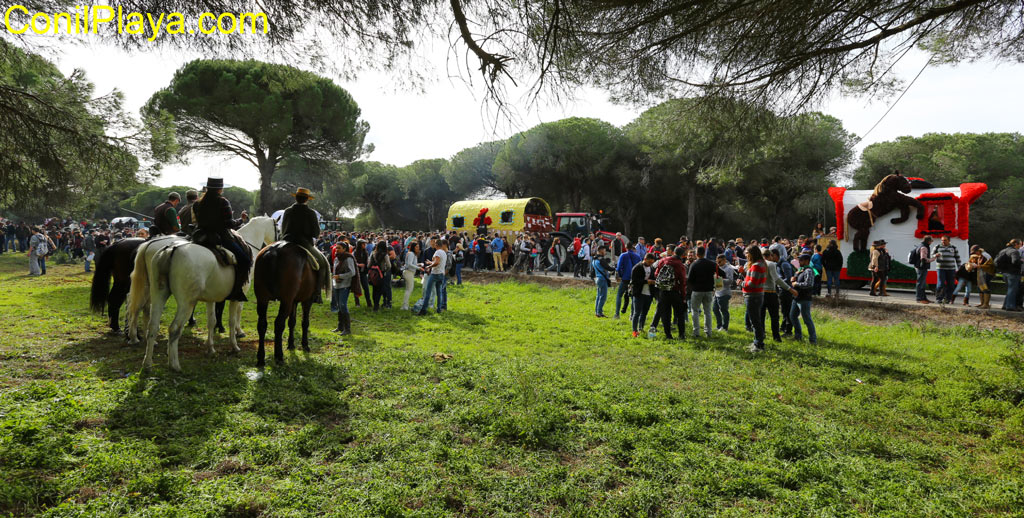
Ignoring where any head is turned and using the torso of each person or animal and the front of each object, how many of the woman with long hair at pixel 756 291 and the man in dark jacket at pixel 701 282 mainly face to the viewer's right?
0

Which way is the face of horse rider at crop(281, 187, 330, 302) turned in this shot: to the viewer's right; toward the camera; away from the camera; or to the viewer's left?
away from the camera

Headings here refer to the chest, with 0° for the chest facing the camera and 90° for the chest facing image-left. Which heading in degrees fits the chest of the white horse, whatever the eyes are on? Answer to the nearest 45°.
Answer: approximately 225°

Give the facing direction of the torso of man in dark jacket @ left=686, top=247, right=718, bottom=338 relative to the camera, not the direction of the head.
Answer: away from the camera

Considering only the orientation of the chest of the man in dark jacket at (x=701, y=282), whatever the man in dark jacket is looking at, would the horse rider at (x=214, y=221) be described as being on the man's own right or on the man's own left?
on the man's own left

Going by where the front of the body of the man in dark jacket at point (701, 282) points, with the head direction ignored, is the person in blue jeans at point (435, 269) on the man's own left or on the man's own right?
on the man's own left

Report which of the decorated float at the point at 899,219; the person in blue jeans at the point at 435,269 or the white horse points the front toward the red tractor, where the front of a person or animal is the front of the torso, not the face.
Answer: the white horse

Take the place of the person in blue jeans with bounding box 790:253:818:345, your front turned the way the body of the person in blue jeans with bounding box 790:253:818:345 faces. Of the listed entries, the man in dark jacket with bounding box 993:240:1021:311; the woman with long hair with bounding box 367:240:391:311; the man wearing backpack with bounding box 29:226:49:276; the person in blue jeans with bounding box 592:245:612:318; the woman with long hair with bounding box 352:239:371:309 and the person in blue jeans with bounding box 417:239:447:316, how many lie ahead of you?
5
